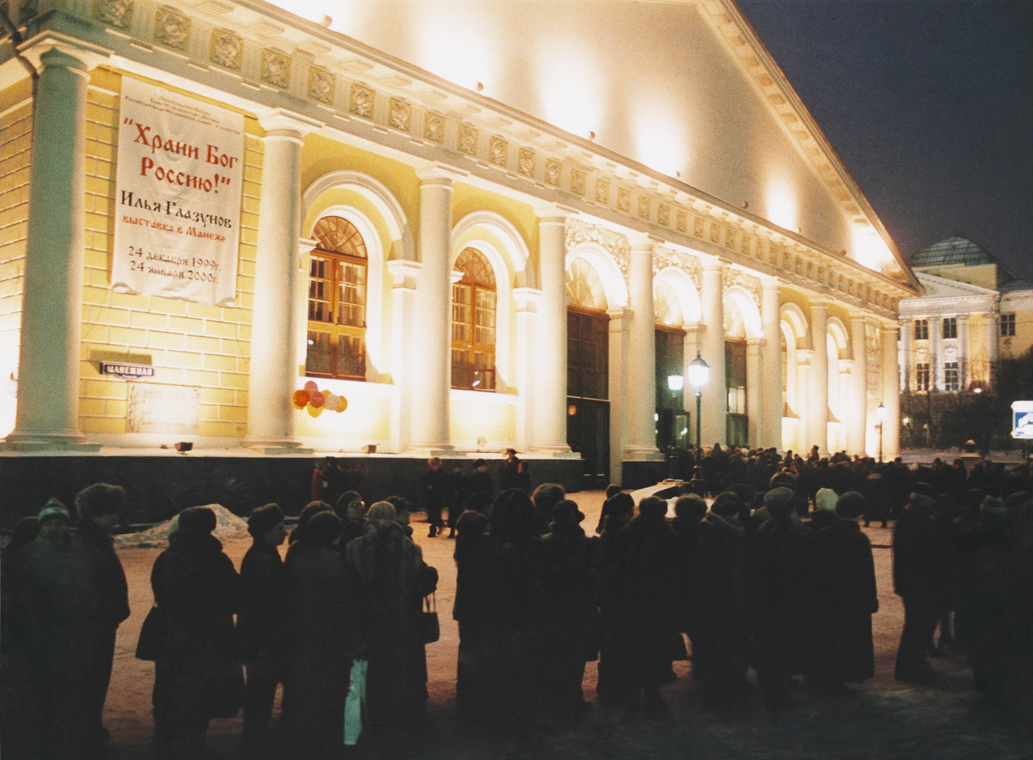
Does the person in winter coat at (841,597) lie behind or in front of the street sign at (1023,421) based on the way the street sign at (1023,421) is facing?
in front

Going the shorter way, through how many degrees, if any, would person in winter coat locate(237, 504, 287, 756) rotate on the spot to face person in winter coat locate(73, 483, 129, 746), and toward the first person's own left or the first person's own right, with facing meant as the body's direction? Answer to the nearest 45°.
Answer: approximately 180°

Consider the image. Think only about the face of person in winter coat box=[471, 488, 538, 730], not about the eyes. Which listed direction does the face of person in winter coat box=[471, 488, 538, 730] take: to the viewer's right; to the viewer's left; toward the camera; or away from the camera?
away from the camera

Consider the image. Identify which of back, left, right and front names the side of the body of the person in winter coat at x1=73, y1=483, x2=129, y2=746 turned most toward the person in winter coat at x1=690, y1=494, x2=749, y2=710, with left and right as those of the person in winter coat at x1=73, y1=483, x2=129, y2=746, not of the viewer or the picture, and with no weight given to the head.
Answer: front

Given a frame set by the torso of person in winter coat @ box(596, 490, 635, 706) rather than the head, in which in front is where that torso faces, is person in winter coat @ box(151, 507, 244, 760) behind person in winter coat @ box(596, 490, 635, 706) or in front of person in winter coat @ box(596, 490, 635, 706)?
behind

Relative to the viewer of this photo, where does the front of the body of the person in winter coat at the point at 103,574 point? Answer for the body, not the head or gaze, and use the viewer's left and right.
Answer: facing to the right of the viewer

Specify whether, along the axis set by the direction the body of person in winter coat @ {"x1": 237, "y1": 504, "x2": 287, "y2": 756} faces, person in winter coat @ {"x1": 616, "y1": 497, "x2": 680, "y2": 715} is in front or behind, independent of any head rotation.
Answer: in front

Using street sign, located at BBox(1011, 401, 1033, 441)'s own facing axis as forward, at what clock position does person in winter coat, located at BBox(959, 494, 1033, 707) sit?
The person in winter coat is roughly at 12 o'clock from the street sign.

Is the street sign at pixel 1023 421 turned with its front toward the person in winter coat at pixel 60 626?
yes

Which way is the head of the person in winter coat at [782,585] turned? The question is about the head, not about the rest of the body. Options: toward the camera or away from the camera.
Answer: away from the camera
